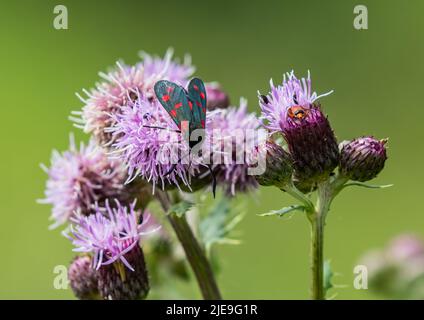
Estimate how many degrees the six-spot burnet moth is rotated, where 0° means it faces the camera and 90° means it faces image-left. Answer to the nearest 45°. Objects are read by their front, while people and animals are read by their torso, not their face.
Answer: approximately 0°

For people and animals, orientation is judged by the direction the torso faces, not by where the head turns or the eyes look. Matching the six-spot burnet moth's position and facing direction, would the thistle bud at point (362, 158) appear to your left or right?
on your left
